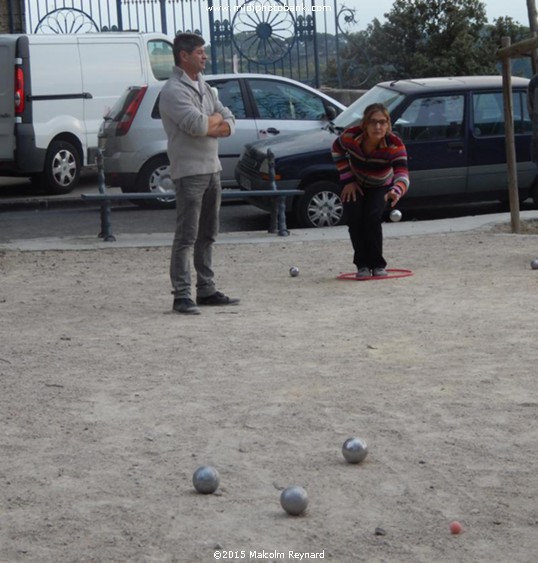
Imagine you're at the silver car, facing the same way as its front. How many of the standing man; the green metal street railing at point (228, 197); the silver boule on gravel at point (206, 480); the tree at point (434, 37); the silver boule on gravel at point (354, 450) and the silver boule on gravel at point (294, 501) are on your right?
5

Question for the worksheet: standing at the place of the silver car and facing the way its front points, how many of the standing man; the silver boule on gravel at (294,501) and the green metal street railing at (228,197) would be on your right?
3

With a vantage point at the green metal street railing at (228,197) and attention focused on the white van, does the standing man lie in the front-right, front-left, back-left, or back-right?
back-left

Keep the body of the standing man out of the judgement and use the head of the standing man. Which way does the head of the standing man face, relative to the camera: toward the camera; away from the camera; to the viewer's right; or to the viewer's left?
to the viewer's right

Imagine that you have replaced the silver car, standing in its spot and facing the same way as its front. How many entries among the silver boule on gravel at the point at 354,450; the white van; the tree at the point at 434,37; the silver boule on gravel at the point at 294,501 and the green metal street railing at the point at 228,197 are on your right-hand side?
3

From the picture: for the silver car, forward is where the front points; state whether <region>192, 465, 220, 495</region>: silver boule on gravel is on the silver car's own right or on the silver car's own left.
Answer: on the silver car's own right

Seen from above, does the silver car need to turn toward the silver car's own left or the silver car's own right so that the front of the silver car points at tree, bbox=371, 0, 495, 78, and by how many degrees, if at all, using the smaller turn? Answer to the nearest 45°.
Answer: approximately 45° to the silver car's own left

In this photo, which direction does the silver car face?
to the viewer's right

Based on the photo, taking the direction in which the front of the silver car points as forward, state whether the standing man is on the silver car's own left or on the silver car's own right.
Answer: on the silver car's own right

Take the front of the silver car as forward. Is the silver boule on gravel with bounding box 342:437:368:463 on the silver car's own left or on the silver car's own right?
on the silver car's own right

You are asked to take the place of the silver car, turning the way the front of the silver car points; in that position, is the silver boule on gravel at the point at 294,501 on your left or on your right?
on your right
